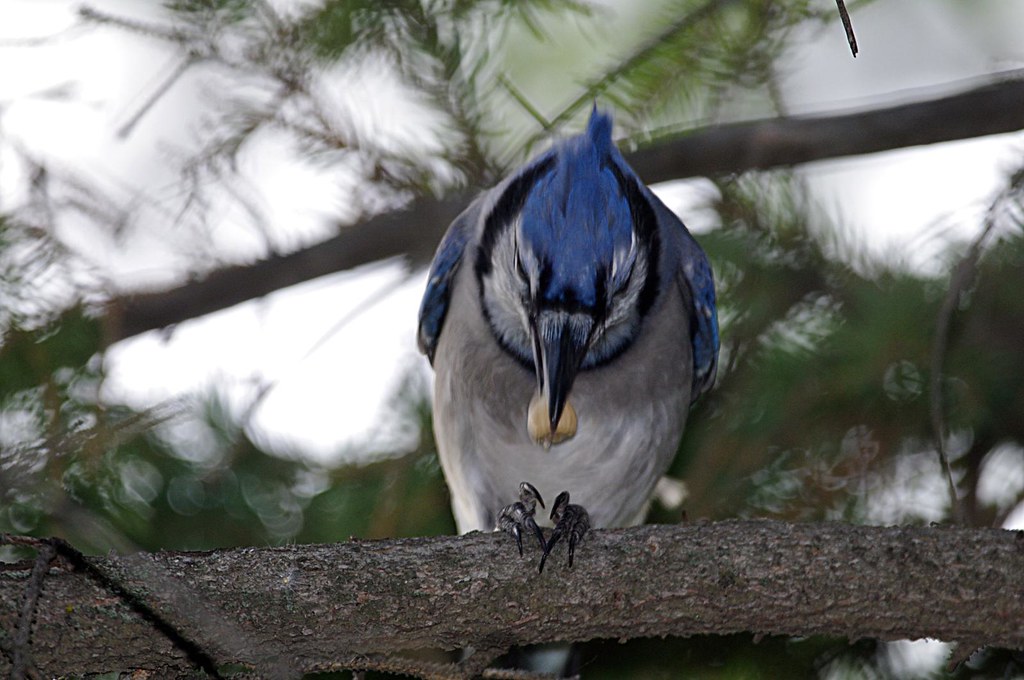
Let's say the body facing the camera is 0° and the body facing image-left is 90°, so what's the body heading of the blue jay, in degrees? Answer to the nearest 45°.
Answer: approximately 0°

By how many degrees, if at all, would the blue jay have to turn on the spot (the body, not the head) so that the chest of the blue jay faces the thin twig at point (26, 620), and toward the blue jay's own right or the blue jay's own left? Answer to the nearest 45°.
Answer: approximately 45° to the blue jay's own right
